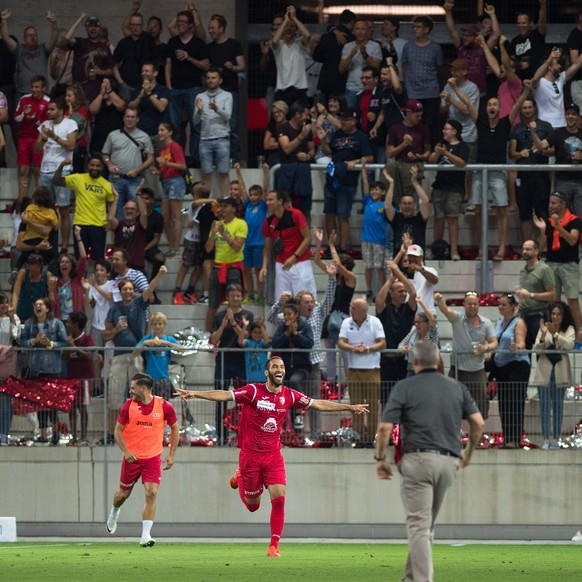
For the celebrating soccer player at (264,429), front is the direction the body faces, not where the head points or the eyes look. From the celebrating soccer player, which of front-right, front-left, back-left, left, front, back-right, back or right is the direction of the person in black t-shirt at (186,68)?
back

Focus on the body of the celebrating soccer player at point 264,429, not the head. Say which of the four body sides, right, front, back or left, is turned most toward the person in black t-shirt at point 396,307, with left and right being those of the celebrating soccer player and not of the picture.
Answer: back

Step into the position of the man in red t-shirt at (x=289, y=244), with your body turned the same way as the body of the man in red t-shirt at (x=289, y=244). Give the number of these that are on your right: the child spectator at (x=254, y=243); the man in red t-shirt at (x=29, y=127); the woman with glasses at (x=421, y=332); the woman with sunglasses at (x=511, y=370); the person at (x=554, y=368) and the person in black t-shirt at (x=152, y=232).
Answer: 3

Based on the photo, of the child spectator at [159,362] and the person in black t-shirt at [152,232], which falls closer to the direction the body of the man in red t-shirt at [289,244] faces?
the child spectator

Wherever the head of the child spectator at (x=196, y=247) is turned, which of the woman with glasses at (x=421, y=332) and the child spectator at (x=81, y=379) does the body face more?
the woman with glasses

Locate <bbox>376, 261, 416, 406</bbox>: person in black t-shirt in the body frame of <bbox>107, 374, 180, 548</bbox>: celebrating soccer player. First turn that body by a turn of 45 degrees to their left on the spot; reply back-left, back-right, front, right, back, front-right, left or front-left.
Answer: left

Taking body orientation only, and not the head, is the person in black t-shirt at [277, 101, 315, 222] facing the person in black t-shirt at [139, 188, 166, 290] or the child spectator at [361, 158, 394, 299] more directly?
the child spectator

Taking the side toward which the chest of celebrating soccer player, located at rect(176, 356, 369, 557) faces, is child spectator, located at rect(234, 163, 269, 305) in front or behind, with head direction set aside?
behind

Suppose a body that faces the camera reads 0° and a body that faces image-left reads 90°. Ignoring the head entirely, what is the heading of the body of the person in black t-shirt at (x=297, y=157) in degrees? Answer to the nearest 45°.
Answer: approximately 315°

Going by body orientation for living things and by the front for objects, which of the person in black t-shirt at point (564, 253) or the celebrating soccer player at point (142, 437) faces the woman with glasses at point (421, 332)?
the person in black t-shirt

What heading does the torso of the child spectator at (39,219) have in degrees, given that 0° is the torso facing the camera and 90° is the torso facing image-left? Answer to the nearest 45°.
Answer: approximately 180°

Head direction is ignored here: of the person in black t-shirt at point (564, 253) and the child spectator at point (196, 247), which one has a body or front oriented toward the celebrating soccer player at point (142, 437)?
the person in black t-shirt
